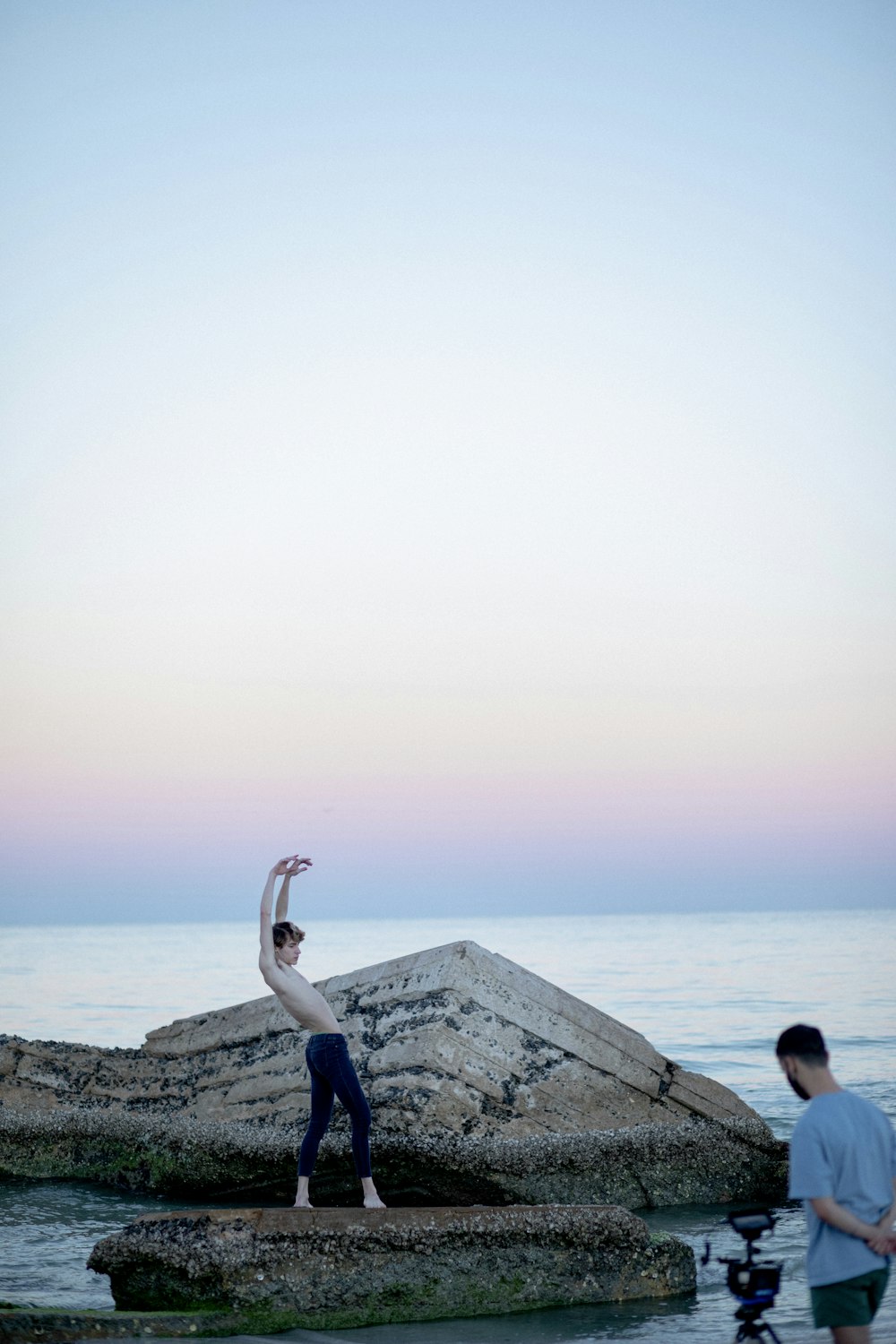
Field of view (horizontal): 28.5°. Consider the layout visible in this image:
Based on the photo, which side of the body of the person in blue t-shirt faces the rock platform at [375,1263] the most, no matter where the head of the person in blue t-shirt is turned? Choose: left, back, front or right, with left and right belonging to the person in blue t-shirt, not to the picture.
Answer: front

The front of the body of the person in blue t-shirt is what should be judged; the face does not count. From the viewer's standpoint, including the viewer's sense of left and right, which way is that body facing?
facing away from the viewer and to the left of the viewer

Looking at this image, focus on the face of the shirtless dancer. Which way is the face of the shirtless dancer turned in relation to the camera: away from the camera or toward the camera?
toward the camera

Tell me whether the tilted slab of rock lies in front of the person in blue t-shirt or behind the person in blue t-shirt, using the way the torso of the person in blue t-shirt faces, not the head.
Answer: in front

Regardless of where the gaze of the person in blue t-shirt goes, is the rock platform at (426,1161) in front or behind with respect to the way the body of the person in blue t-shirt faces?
in front

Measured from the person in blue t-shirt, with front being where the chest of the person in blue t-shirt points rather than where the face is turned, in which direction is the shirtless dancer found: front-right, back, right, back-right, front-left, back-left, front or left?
front
